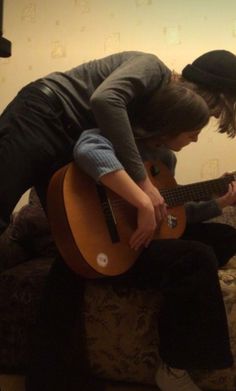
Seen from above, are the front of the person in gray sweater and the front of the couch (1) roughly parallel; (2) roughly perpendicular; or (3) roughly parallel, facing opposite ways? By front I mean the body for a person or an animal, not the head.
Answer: roughly perpendicular

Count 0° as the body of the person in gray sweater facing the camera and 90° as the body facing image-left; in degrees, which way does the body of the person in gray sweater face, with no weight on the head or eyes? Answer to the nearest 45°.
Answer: approximately 270°

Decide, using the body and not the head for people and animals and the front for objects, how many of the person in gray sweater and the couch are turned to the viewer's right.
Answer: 1

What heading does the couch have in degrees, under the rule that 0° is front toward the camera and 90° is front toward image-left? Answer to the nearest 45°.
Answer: approximately 0°

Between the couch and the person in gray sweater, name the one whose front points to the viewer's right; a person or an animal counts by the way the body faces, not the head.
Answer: the person in gray sweater
